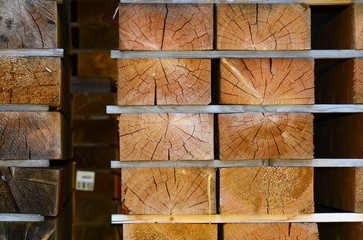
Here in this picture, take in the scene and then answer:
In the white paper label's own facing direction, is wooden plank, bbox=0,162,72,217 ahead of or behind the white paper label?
ahead

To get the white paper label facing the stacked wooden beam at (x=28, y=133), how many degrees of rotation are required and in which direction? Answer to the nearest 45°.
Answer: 0° — it already faces it

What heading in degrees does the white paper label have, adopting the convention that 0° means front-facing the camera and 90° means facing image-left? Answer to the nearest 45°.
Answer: approximately 0°

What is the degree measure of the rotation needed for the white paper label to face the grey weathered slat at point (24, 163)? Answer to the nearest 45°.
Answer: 0° — it already faces it

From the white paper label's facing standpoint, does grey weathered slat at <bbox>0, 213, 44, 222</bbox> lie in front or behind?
in front

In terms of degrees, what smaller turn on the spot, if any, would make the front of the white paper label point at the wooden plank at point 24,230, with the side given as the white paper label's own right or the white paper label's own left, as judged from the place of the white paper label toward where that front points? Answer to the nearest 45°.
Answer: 0° — it already faces it

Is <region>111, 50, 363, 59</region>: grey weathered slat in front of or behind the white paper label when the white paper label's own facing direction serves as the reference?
in front

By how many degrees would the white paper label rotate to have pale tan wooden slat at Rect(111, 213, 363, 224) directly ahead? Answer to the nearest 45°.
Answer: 0° — it already faces it

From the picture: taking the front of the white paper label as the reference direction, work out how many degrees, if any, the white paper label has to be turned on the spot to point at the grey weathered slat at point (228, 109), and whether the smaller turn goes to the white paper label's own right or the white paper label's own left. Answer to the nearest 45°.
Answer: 0° — it already faces it
